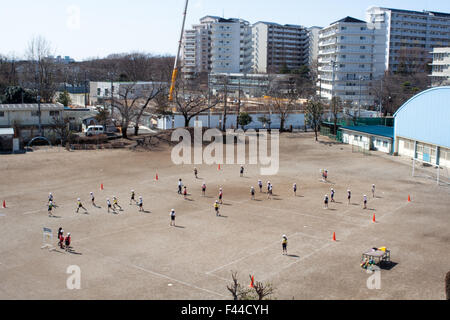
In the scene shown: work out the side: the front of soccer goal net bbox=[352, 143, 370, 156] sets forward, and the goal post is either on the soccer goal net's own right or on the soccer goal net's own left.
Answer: on the soccer goal net's own left

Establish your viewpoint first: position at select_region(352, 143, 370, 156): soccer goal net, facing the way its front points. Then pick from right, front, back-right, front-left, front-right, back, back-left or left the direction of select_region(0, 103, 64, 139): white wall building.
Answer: front-right

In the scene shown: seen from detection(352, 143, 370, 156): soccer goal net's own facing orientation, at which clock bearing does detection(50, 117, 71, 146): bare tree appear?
The bare tree is roughly at 1 o'clock from the soccer goal net.

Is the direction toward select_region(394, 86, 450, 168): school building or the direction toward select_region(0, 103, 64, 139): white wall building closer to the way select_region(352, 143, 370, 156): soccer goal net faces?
the white wall building

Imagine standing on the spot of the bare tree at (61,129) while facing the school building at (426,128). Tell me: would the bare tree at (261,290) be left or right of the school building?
right

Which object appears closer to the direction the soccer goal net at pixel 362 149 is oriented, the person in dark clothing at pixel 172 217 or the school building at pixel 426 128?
the person in dark clothing

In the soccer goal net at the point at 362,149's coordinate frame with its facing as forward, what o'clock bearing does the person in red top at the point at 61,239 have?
The person in red top is roughly at 11 o'clock from the soccer goal net.

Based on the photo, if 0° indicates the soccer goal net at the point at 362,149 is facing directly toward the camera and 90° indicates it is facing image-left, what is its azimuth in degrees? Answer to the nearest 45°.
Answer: approximately 45°

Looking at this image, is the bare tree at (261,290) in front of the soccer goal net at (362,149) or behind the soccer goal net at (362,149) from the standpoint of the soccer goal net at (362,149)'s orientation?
in front

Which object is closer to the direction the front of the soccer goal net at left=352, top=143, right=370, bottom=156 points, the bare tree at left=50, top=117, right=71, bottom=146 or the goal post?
the bare tree

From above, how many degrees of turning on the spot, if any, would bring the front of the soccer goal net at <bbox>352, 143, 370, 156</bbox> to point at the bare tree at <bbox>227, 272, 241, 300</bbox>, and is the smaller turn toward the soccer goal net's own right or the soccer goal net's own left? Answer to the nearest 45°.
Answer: approximately 45° to the soccer goal net's own left
